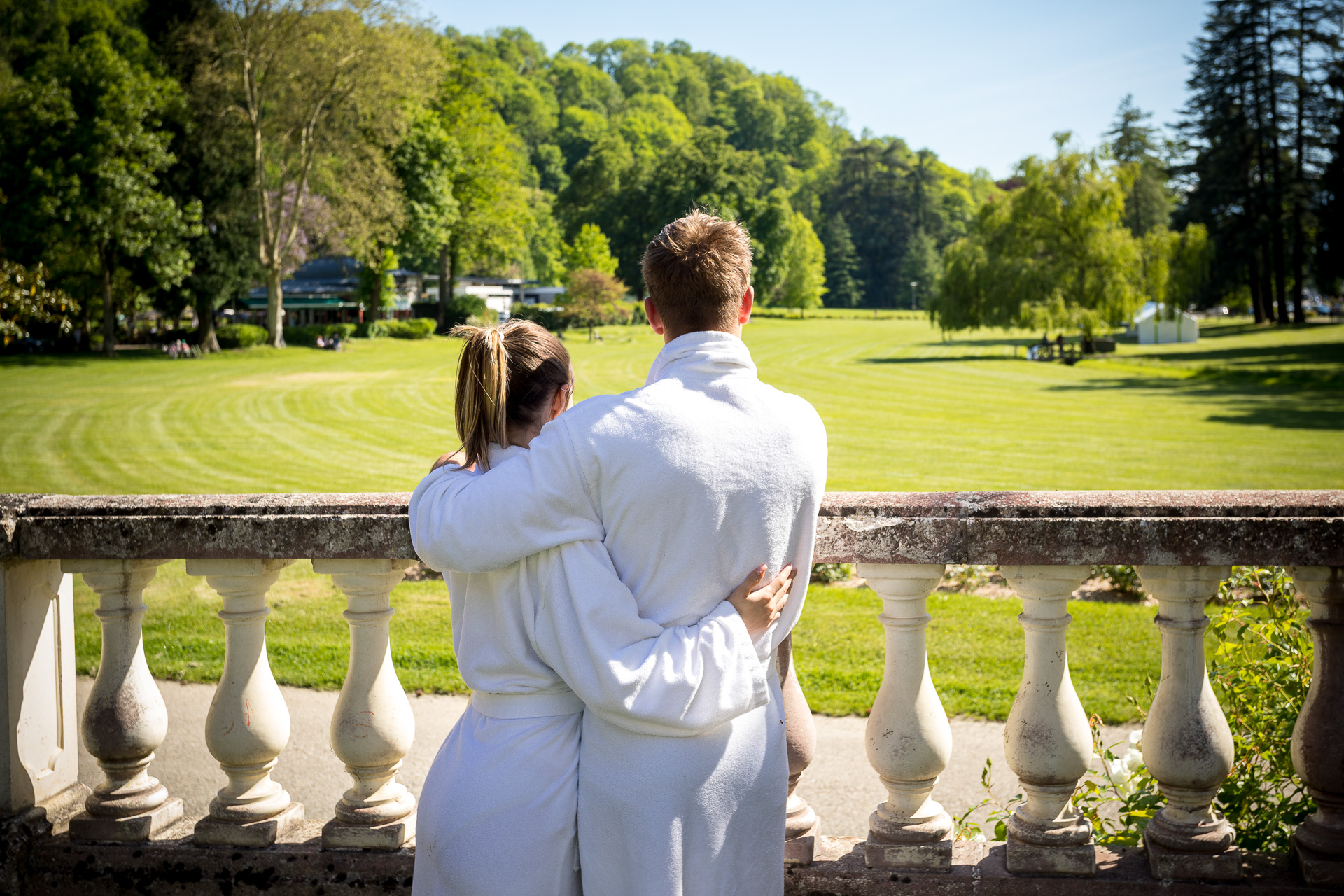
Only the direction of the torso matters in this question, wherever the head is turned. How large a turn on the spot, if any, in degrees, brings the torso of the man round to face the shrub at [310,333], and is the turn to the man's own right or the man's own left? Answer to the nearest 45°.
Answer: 0° — they already face it

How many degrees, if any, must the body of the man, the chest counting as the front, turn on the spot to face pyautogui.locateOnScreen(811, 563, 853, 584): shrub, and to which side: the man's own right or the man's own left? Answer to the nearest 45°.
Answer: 0° — they already face it

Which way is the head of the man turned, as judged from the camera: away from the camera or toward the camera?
away from the camera

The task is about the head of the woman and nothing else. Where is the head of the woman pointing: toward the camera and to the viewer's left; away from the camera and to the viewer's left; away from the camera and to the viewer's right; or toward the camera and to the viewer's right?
away from the camera and to the viewer's right

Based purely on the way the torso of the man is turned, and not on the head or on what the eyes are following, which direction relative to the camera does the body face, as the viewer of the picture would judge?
away from the camera
